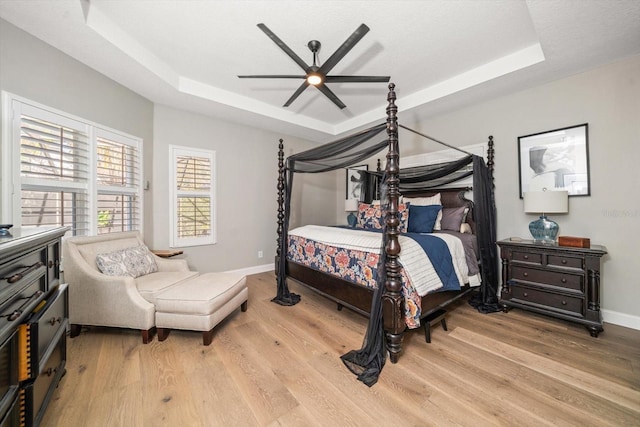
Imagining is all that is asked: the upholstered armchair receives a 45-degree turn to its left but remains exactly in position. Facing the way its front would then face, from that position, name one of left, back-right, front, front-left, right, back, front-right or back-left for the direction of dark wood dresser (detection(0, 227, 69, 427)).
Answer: right

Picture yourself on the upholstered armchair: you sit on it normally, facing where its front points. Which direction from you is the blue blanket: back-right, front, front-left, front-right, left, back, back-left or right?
front

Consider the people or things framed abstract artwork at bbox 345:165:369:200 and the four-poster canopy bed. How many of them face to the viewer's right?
0

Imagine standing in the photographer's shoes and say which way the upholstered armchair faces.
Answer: facing the viewer and to the right of the viewer

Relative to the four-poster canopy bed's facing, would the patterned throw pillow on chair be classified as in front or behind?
in front

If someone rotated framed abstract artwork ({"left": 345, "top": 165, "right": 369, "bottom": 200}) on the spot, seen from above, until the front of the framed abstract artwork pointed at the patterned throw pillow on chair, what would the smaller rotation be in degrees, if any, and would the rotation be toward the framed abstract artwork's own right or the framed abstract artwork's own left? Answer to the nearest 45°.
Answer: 0° — it already faces it

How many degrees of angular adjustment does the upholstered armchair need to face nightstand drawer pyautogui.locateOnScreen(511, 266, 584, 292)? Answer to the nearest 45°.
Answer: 0° — it already faces it

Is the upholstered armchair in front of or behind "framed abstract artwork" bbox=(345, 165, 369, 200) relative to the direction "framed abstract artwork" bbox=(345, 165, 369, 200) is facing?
in front

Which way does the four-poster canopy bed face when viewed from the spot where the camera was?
facing the viewer and to the left of the viewer

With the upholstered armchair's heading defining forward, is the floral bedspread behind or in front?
in front

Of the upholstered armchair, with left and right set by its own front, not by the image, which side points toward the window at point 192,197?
left

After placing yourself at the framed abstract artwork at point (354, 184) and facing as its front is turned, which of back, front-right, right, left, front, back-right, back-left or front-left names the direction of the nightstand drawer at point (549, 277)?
left

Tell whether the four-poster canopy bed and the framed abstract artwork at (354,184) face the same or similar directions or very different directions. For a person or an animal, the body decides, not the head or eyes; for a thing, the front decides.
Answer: same or similar directions

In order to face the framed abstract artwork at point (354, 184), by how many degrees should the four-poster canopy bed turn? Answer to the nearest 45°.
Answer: approximately 135° to its right
